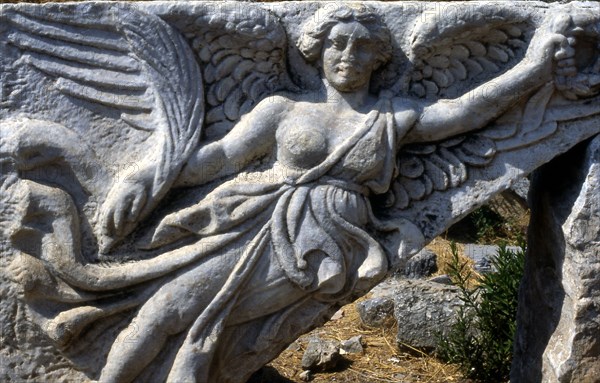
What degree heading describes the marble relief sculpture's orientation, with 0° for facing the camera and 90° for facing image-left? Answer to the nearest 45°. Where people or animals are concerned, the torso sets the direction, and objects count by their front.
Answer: approximately 0°

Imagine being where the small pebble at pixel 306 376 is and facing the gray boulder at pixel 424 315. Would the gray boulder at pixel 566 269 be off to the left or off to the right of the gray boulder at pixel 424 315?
right
